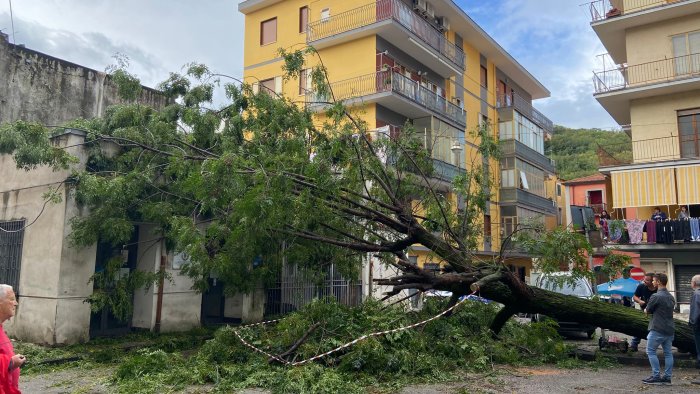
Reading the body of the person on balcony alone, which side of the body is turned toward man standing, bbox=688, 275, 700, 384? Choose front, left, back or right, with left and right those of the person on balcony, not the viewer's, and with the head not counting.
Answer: front

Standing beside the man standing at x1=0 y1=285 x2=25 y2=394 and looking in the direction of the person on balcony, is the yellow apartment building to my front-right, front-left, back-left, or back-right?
front-left

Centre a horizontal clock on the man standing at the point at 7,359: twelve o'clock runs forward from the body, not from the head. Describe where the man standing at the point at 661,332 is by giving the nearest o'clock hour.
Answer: the man standing at the point at 661,332 is roughly at 12 o'clock from the man standing at the point at 7,359.

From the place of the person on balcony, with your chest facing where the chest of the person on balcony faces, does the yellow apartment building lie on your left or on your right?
on your right

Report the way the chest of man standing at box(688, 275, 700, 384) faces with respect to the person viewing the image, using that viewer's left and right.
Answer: facing to the left of the viewer

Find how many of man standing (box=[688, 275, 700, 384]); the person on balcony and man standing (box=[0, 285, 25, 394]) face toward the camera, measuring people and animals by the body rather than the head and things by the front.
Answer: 1

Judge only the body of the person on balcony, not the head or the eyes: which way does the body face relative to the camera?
toward the camera

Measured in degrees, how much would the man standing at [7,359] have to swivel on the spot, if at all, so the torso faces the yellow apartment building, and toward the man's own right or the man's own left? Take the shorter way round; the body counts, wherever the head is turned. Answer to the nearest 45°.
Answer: approximately 45° to the man's own left

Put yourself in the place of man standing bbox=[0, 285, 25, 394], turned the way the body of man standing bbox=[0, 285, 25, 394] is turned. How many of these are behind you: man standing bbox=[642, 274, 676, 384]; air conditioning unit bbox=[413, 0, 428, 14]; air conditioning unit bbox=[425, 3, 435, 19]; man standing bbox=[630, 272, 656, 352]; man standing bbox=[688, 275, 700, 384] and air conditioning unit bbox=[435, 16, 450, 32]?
0

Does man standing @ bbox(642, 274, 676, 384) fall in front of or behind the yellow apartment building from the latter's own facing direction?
in front

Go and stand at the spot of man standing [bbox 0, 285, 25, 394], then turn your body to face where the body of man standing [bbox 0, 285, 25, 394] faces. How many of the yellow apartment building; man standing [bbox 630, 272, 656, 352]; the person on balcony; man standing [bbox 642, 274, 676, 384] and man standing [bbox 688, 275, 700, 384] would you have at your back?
0

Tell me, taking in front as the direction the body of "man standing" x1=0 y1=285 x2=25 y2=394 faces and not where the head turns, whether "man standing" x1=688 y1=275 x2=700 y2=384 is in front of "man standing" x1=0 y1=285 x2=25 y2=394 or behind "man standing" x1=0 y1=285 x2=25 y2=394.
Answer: in front

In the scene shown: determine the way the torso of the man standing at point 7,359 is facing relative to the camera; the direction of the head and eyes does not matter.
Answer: to the viewer's right

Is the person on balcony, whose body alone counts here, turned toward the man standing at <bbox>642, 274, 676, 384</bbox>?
yes

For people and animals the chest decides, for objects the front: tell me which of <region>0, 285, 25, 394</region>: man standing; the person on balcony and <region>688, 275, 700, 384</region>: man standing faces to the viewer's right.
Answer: <region>0, 285, 25, 394</region>: man standing
